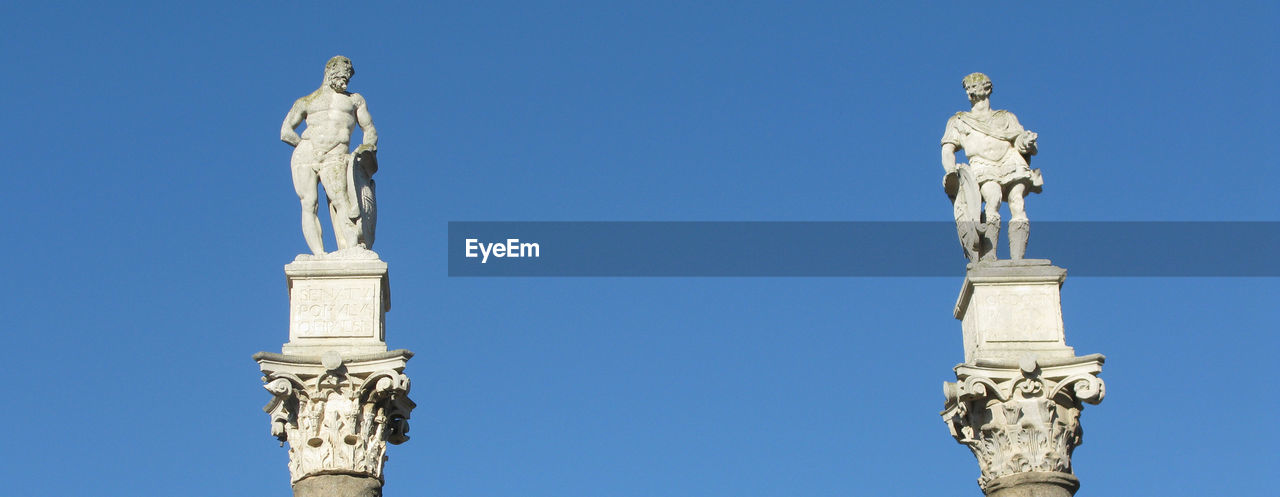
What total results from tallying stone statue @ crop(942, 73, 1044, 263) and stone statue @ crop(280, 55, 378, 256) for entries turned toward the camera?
2

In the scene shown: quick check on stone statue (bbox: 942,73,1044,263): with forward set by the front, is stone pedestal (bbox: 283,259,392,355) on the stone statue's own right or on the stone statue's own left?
on the stone statue's own right

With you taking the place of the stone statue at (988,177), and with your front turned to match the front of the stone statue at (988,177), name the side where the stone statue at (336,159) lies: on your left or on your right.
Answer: on your right

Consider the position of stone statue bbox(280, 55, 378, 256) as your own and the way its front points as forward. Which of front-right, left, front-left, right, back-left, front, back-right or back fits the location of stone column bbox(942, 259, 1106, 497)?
left

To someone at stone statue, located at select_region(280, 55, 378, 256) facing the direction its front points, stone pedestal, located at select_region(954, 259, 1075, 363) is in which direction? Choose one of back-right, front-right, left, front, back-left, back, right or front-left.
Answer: left

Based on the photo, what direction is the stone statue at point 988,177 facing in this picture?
toward the camera

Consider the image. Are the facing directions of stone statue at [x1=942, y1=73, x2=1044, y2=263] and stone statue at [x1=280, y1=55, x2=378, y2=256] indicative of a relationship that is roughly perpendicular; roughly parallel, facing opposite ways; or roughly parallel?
roughly parallel

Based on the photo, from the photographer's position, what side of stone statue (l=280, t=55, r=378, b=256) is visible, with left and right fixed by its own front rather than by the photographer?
front

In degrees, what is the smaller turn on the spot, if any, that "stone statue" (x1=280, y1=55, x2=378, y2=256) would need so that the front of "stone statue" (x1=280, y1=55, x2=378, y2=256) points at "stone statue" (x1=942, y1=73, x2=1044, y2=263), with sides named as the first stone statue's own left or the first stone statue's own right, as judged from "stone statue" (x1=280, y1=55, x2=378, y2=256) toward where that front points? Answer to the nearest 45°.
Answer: approximately 90° to the first stone statue's own left
